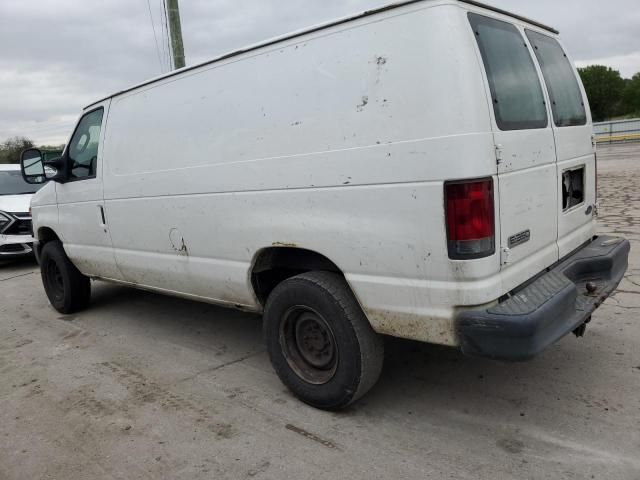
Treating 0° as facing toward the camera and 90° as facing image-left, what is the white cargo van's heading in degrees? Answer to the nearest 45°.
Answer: approximately 135°

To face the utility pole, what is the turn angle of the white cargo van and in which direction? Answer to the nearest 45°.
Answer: approximately 45° to its right
